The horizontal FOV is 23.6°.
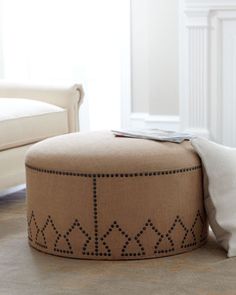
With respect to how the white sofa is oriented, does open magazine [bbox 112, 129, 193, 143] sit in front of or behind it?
in front

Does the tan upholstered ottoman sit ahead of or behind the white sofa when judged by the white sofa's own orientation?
ahead

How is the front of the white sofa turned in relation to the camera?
facing the viewer and to the right of the viewer
